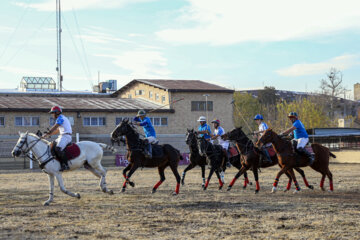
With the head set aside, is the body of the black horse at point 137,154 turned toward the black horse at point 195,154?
no

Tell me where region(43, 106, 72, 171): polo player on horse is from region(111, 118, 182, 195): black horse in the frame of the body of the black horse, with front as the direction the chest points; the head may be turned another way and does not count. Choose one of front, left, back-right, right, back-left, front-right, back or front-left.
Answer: front-left

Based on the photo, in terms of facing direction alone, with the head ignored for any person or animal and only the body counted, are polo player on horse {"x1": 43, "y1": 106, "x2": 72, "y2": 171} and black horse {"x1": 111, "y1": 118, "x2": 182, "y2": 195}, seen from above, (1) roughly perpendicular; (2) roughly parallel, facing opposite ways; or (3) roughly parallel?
roughly parallel

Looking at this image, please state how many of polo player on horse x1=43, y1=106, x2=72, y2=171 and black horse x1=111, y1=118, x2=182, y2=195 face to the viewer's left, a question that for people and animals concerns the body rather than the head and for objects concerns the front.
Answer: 2

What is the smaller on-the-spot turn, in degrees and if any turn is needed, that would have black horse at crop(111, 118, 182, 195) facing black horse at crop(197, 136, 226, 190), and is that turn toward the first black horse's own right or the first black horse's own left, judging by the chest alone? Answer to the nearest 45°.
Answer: approximately 135° to the first black horse's own right

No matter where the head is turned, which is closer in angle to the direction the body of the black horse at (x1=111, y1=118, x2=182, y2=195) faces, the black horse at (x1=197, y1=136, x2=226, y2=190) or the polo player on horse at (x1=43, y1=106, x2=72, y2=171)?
the polo player on horse

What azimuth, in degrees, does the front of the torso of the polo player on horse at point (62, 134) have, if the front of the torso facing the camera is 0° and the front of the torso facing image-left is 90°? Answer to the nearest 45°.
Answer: approximately 90°

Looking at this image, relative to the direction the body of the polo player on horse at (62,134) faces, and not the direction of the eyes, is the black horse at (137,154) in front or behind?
behind

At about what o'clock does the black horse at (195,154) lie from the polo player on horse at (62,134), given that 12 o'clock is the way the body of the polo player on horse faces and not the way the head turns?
The black horse is roughly at 5 o'clock from the polo player on horse.

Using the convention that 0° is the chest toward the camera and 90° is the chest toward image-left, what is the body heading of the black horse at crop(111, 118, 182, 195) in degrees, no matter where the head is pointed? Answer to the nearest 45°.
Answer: approximately 90°
